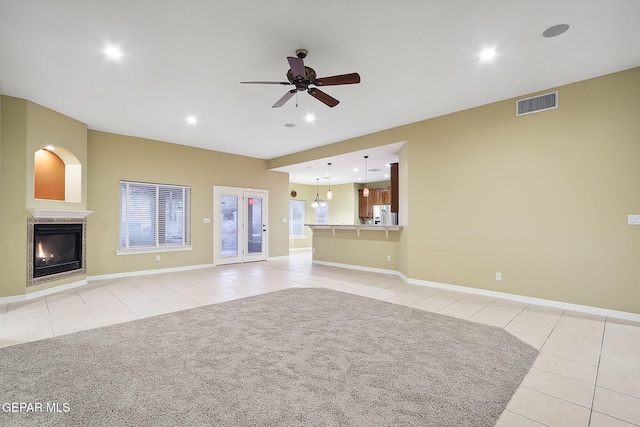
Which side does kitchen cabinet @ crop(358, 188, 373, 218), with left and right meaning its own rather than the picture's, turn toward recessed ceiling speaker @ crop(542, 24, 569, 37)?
front

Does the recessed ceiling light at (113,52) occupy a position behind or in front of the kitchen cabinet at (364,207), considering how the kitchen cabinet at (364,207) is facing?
in front

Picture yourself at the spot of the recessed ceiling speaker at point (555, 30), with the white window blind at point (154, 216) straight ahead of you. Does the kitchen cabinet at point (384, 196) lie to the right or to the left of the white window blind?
right

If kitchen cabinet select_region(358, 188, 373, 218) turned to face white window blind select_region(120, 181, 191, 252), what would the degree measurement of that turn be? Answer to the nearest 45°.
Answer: approximately 45° to its right

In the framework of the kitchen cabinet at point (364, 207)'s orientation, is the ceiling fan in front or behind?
in front

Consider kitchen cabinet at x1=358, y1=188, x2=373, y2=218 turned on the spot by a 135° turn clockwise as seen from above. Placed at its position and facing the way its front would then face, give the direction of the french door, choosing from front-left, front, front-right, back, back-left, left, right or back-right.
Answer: left

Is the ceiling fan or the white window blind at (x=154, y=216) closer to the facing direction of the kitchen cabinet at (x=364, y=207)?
the ceiling fan

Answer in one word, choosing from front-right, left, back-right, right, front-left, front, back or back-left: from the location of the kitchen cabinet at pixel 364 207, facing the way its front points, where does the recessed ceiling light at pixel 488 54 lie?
front

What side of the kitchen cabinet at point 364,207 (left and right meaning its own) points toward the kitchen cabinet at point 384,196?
left

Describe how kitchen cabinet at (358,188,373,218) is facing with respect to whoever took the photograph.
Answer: facing the viewer
